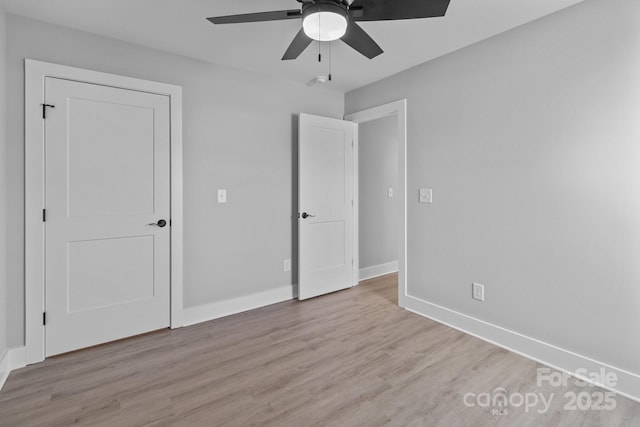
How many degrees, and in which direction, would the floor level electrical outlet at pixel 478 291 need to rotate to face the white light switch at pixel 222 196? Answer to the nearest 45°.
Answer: approximately 45° to its right

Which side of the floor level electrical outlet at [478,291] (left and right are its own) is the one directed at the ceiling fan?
front

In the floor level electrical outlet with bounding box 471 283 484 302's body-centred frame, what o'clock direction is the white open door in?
The white open door is roughly at 2 o'clock from the floor level electrical outlet.

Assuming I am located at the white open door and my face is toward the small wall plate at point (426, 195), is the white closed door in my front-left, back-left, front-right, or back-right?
back-right

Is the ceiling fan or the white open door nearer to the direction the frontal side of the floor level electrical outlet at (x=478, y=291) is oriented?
the ceiling fan

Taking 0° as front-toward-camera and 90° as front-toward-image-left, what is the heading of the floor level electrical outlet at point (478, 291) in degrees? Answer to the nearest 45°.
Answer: approximately 45°
